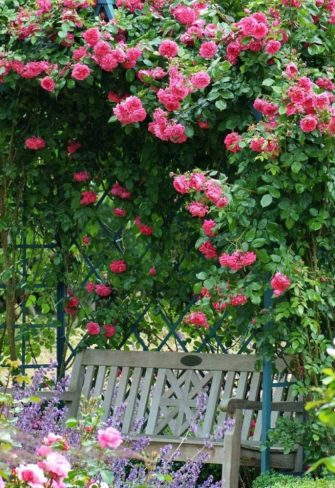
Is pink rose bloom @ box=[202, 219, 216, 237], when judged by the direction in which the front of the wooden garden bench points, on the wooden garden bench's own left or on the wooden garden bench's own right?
on the wooden garden bench's own left

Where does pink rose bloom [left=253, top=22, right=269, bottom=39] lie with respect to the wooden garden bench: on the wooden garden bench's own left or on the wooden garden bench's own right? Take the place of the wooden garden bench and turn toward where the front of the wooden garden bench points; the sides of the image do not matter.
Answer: on the wooden garden bench's own left

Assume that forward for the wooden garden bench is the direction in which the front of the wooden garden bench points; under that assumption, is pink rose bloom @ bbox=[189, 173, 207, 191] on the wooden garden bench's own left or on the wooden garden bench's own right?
on the wooden garden bench's own left

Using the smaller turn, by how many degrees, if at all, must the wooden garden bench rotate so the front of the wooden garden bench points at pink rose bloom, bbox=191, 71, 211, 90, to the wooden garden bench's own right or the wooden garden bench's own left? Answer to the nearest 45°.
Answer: approximately 45° to the wooden garden bench's own left

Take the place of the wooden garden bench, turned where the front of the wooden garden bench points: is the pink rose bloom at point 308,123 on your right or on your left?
on your left

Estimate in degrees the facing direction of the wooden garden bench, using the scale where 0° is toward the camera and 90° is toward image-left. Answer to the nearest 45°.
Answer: approximately 45°
